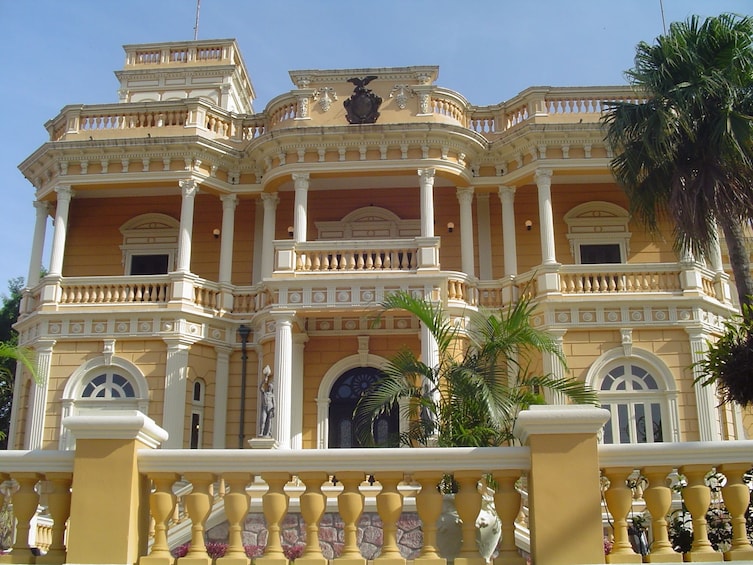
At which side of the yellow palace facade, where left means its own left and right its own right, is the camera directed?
front

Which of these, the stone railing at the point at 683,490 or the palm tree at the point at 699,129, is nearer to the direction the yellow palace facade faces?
the stone railing

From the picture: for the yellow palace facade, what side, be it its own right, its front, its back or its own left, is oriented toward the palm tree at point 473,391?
front

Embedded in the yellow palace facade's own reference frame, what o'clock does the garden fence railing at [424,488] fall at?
The garden fence railing is roughly at 12 o'clock from the yellow palace facade.

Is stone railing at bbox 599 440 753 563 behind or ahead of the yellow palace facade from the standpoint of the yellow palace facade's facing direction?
ahead

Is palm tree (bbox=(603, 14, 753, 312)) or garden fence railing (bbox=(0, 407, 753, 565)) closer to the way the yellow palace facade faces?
the garden fence railing

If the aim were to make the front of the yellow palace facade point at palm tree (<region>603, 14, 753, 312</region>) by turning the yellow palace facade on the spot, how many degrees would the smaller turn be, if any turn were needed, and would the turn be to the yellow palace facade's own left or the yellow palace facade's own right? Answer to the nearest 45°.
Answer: approximately 45° to the yellow palace facade's own left
